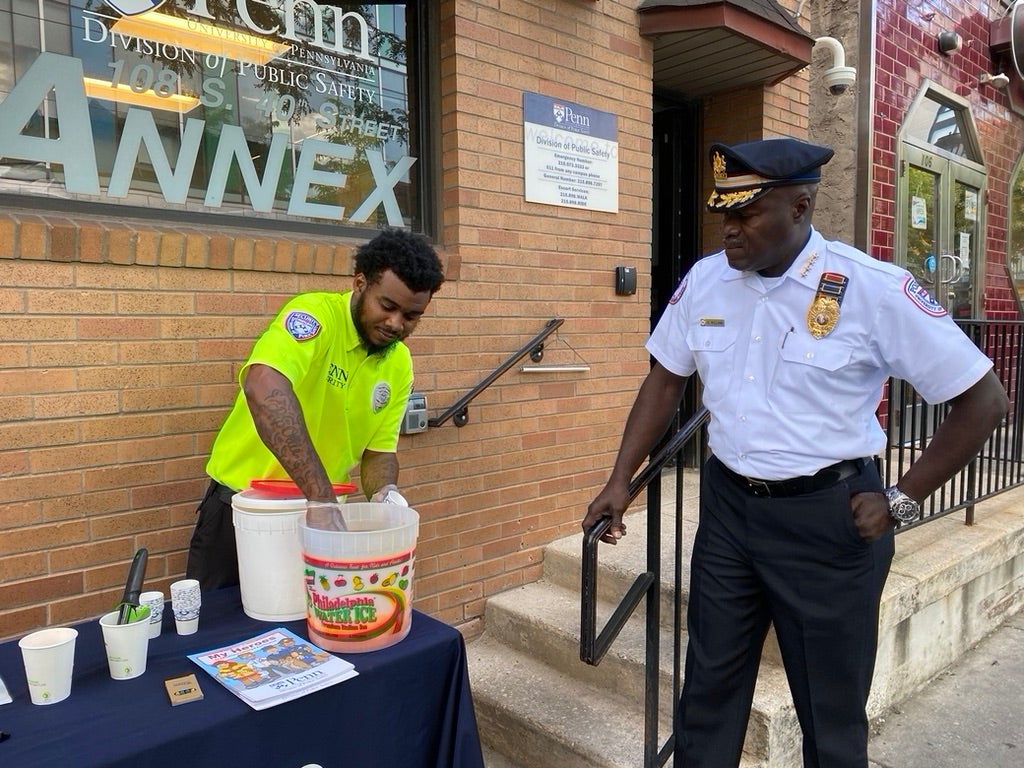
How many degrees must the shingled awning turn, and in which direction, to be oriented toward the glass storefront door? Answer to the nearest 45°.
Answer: approximately 90° to its left

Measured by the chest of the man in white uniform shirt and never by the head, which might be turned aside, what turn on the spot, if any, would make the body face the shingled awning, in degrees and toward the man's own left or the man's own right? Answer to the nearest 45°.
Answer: approximately 135° to the man's own right

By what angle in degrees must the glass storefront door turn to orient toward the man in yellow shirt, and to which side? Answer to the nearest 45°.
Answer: approximately 45° to its right

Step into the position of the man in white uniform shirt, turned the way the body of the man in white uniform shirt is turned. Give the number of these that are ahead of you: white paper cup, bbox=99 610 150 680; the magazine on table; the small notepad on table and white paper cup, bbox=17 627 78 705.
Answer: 4

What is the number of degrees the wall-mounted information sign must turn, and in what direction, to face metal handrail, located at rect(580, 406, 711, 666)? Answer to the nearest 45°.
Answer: approximately 45° to its right

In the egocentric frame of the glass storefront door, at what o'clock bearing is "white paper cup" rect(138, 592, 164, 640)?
The white paper cup is roughly at 2 o'clock from the glass storefront door.

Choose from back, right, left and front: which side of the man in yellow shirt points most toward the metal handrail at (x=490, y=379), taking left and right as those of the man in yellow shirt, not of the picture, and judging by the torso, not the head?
left

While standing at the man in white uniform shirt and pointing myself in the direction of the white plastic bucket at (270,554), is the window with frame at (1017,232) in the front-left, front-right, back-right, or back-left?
back-right

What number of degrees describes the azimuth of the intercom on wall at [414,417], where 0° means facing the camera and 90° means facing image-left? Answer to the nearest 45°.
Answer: approximately 315°

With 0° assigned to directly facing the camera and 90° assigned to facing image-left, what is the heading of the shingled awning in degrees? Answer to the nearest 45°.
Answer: approximately 315°

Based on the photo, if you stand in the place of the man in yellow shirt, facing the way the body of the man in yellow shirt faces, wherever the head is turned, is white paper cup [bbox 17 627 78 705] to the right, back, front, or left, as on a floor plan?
right

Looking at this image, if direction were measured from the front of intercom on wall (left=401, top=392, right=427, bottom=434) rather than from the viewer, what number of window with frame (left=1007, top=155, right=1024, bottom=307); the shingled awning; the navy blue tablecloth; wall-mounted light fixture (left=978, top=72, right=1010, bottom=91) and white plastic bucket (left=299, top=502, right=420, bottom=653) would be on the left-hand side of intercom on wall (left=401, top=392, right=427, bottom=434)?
3

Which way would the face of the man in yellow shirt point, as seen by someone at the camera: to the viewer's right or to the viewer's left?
to the viewer's right

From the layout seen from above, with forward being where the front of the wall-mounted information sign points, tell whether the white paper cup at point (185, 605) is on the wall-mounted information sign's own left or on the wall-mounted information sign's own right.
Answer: on the wall-mounted information sign's own right
